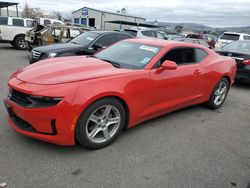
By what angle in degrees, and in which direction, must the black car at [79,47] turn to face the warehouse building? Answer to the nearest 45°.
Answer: approximately 135° to its right

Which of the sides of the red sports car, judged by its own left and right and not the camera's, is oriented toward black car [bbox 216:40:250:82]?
back

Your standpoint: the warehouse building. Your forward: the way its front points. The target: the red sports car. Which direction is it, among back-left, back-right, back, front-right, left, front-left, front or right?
front-left

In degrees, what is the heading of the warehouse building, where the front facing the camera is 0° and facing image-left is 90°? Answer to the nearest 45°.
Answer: approximately 45°

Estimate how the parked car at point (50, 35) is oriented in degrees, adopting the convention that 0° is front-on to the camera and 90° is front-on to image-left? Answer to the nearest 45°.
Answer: approximately 45°
